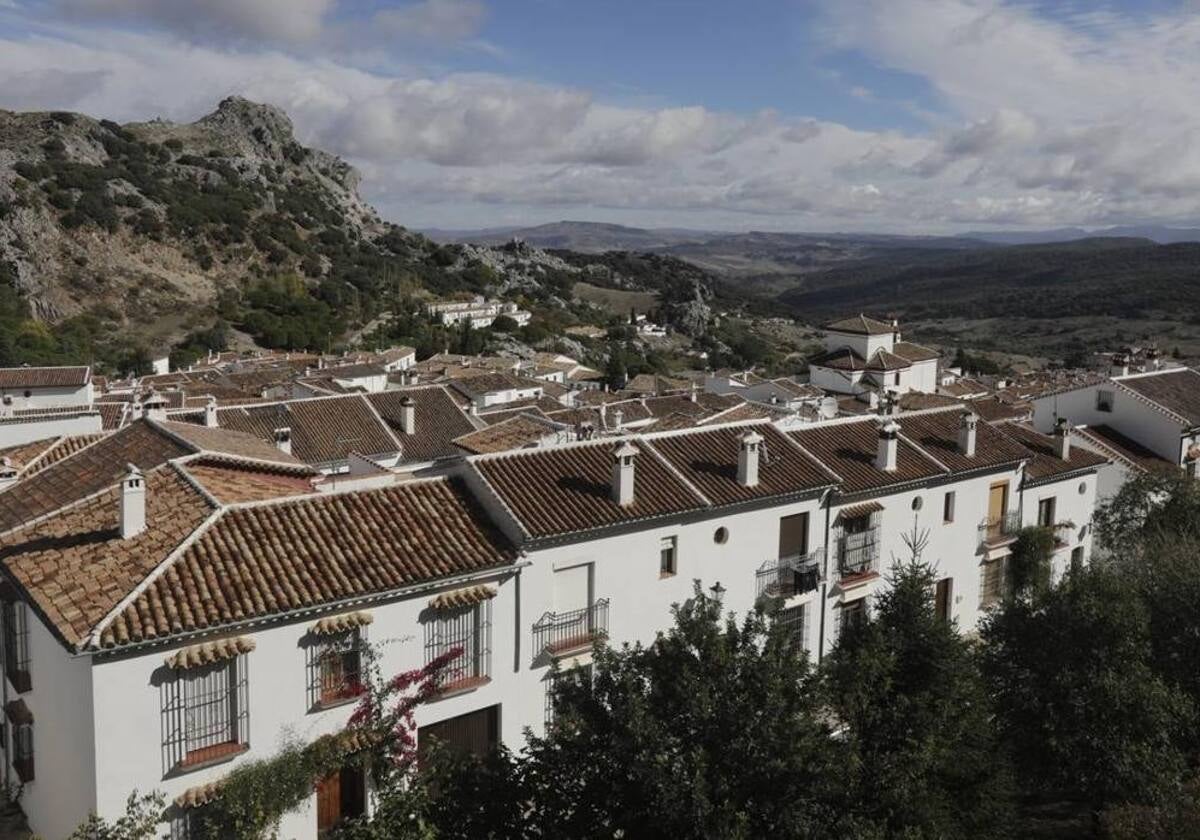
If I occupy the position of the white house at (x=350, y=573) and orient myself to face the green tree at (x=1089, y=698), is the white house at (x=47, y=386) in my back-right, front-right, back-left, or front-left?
back-left

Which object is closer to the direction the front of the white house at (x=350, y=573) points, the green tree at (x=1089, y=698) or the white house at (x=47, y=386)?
the green tree

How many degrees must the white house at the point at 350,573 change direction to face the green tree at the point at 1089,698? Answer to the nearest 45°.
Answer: approximately 45° to its left

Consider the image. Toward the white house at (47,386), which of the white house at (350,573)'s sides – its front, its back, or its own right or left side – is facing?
back
